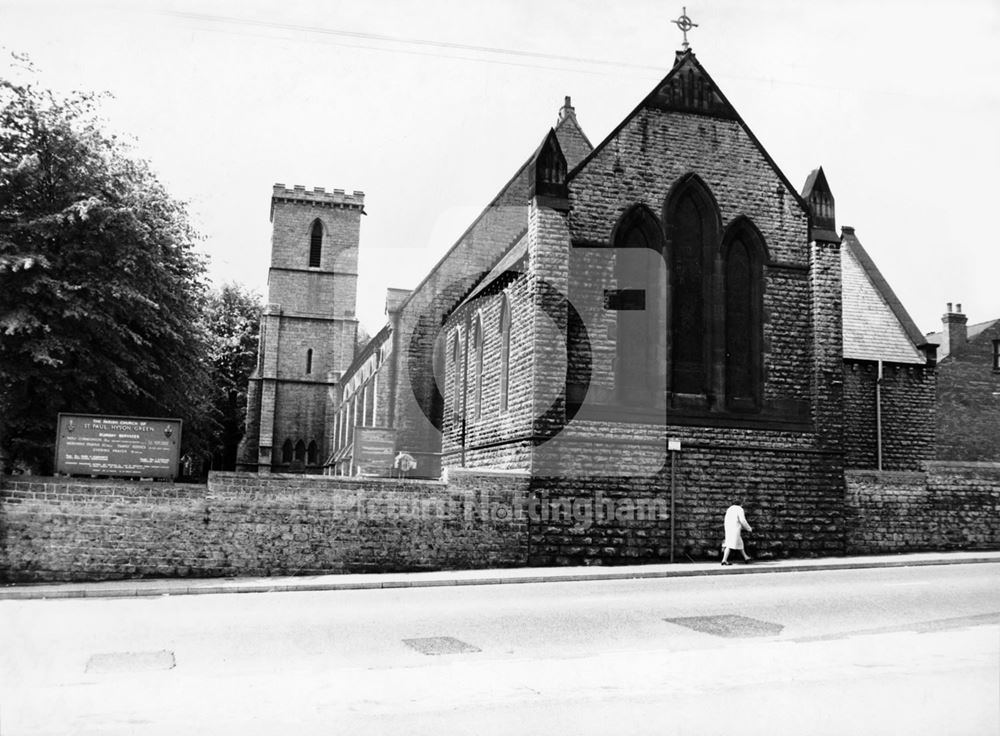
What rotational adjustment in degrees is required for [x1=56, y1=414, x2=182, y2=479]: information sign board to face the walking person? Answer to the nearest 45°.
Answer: approximately 90° to its left

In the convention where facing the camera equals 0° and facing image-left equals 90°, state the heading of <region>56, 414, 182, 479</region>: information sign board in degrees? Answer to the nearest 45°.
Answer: approximately 0°

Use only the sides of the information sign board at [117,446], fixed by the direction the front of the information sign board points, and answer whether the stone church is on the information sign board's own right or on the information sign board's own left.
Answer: on the information sign board's own left

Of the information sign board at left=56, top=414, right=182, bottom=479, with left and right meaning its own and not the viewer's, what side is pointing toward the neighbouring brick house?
left

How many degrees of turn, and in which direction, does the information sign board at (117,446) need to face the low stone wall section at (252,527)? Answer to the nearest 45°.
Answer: approximately 90° to its left
